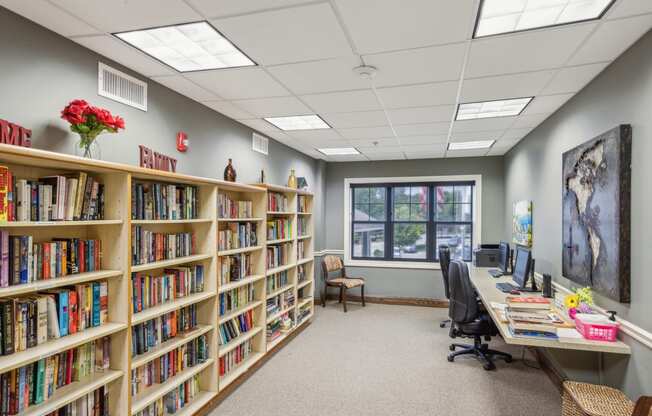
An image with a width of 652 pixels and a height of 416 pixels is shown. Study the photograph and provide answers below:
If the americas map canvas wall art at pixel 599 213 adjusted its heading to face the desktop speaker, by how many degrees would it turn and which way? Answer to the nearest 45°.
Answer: approximately 90° to its right

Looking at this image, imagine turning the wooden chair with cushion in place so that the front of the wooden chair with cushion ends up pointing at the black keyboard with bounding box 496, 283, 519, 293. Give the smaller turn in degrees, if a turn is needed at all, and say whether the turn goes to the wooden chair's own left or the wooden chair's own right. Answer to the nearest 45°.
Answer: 0° — it already faces it

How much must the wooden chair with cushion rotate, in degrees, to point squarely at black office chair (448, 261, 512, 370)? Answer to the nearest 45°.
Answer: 0° — it already faces it

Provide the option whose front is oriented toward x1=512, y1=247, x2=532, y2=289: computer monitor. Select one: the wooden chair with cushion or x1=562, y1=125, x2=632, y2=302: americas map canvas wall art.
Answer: the wooden chair with cushion

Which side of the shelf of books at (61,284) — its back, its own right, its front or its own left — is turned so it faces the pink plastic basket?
front

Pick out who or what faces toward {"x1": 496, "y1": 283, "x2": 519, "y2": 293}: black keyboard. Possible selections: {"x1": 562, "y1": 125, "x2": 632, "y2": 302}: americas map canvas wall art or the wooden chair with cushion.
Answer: the wooden chair with cushion

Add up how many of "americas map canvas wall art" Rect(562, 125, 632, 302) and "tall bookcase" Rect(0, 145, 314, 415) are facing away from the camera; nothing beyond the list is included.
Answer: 0

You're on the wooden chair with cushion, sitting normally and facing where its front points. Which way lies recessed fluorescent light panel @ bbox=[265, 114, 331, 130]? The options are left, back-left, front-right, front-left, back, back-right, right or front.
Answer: front-right

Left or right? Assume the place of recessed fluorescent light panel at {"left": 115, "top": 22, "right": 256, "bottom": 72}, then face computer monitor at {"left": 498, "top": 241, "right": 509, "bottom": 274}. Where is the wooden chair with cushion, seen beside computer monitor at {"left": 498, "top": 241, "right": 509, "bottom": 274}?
left

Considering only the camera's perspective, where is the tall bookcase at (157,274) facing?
facing the viewer and to the right of the viewer

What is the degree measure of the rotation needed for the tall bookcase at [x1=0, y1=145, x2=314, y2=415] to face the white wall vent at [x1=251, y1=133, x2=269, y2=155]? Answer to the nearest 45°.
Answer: approximately 90° to its left
